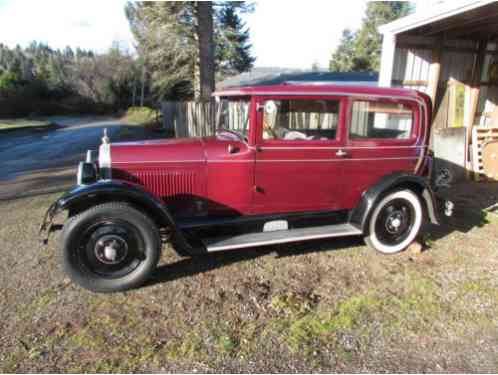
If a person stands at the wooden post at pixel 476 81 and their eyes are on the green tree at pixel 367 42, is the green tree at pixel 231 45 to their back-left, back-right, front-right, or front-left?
front-left

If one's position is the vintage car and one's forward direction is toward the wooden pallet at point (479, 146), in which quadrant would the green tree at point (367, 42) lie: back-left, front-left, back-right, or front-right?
front-left

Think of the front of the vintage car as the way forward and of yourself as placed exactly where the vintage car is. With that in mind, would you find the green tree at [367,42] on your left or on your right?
on your right

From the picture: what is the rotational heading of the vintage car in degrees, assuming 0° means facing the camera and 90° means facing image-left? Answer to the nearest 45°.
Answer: approximately 90°

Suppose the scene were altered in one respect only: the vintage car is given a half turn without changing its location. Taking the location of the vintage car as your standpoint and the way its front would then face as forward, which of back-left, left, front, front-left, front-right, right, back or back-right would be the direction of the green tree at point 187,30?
left

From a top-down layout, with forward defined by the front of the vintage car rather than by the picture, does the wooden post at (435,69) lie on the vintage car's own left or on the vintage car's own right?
on the vintage car's own right

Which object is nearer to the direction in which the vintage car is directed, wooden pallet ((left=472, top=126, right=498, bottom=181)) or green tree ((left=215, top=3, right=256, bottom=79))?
the green tree

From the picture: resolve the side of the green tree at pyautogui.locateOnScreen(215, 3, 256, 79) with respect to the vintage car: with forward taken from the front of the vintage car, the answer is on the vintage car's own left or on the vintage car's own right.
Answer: on the vintage car's own right
